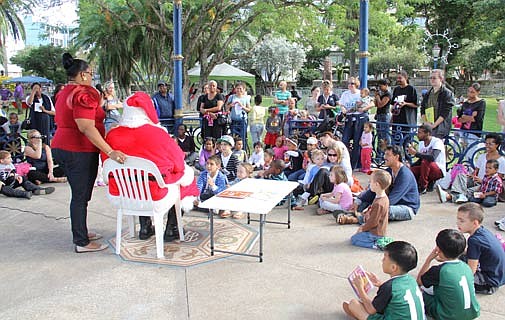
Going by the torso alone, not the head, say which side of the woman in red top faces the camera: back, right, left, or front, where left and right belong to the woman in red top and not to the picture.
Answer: right

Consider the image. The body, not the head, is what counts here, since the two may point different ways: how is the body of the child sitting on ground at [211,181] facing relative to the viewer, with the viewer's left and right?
facing the viewer and to the left of the viewer

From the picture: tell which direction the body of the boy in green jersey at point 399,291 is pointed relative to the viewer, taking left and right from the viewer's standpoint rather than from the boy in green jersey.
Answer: facing away from the viewer and to the left of the viewer

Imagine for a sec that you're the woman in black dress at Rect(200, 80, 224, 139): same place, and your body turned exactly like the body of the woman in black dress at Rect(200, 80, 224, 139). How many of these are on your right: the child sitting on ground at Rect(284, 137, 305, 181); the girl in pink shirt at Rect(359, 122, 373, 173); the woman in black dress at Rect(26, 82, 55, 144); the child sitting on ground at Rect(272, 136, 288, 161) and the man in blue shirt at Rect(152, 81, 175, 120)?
2

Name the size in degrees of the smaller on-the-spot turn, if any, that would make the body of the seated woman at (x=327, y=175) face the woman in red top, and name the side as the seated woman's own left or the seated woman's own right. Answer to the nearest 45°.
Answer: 0° — they already face them

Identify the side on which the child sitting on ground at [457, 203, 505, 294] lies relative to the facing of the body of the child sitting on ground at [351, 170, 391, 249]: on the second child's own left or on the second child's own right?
on the second child's own left

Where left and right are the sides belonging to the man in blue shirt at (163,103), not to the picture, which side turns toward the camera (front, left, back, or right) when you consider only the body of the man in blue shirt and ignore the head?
front

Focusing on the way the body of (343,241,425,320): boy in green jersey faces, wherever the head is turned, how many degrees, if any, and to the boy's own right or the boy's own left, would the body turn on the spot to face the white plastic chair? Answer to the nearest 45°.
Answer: approximately 45° to the boy's own left

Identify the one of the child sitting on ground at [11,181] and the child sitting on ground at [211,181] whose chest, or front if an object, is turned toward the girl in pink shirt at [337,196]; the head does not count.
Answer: the child sitting on ground at [11,181]

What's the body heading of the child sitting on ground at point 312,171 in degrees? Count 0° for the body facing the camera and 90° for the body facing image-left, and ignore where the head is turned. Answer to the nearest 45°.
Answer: approximately 45°

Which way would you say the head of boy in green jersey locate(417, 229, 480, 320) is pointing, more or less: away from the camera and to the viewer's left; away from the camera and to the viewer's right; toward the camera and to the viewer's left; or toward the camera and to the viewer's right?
away from the camera and to the viewer's left

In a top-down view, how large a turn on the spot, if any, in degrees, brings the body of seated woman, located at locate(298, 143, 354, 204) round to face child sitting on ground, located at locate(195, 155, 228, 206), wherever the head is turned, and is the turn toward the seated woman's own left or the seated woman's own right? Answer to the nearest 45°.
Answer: approximately 45° to the seated woman's own right

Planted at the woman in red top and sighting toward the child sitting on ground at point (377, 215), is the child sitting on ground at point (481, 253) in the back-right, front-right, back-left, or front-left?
front-right
